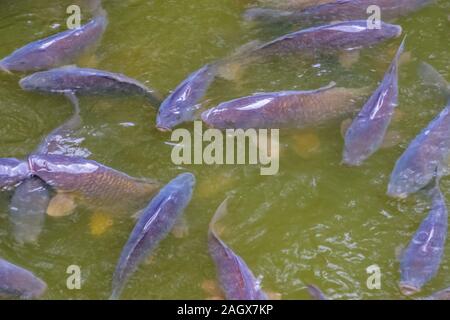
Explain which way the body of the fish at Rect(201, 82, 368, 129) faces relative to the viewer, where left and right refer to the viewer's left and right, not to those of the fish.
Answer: facing to the left of the viewer

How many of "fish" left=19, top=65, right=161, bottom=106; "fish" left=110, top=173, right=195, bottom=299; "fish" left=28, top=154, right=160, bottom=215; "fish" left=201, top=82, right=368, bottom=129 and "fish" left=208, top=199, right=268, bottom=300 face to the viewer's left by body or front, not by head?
3

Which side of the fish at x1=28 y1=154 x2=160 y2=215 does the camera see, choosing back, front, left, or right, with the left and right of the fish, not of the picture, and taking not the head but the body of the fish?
left

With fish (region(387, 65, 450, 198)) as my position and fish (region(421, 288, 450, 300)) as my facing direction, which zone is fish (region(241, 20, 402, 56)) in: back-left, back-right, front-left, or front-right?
back-right

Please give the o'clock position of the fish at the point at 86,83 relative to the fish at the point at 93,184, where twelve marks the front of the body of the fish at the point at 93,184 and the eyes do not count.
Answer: the fish at the point at 86,83 is roughly at 3 o'clock from the fish at the point at 93,184.

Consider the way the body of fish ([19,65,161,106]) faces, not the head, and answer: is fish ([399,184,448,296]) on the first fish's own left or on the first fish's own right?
on the first fish's own left

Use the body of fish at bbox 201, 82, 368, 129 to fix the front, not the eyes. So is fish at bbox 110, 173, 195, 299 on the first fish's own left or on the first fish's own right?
on the first fish's own left

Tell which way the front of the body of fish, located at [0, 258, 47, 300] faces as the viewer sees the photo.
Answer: to the viewer's right

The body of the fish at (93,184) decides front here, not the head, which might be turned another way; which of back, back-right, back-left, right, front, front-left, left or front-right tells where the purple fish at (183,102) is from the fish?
back-right

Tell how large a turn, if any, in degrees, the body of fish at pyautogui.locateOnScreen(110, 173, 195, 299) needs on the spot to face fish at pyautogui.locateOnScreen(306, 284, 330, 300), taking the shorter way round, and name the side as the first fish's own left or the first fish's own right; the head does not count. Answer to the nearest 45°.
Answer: approximately 90° to the first fish's own right

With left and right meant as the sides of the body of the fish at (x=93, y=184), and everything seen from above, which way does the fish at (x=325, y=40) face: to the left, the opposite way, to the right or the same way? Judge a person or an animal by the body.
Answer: the opposite way

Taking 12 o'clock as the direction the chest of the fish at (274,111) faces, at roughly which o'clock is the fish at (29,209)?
the fish at (29,209) is roughly at 11 o'clock from the fish at (274,111).

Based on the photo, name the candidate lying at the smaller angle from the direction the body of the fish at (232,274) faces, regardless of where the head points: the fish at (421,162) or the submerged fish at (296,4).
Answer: the fish

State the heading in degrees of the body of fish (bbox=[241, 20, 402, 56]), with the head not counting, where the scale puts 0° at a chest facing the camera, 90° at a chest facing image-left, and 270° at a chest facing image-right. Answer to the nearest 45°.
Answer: approximately 270°
